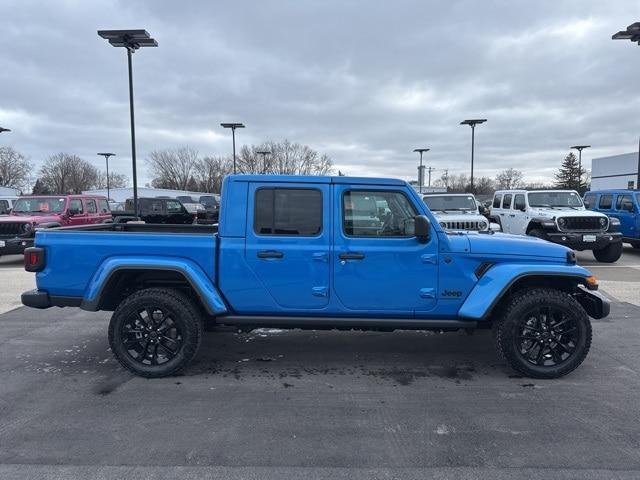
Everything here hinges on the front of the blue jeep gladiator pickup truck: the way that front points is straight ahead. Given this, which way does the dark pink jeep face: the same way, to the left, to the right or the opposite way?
to the right

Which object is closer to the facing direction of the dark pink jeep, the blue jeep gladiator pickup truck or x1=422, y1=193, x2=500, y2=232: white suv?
the blue jeep gladiator pickup truck

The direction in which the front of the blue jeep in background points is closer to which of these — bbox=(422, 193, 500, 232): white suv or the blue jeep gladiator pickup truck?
the blue jeep gladiator pickup truck

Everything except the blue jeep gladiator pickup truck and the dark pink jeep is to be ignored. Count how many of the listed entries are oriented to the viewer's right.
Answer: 1

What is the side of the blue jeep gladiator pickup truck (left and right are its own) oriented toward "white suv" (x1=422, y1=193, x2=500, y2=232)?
left

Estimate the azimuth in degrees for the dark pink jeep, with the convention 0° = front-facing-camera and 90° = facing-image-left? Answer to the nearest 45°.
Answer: approximately 45°

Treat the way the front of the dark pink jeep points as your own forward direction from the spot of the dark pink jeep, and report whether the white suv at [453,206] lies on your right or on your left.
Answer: on your left

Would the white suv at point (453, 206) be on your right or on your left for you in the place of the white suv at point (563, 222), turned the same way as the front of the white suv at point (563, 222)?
on your right

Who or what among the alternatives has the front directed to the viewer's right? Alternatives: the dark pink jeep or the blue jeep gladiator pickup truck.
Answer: the blue jeep gladiator pickup truck

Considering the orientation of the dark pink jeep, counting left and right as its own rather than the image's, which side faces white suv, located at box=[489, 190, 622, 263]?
left

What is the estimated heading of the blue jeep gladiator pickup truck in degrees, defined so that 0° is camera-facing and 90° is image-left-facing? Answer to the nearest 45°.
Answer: approximately 270°

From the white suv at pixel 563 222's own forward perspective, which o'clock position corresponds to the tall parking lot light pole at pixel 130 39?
The tall parking lot light pole is roughly at 4 o'clock from the white suv.

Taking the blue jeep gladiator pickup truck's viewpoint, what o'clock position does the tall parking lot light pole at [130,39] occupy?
The tall parking lot light pole is roughly at 8 o'clock from the blue jeep gladiator pickup truck.
